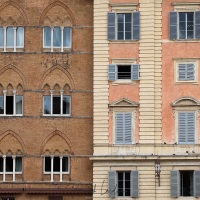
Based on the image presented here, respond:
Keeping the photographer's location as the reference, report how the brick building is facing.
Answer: facing the viewer
